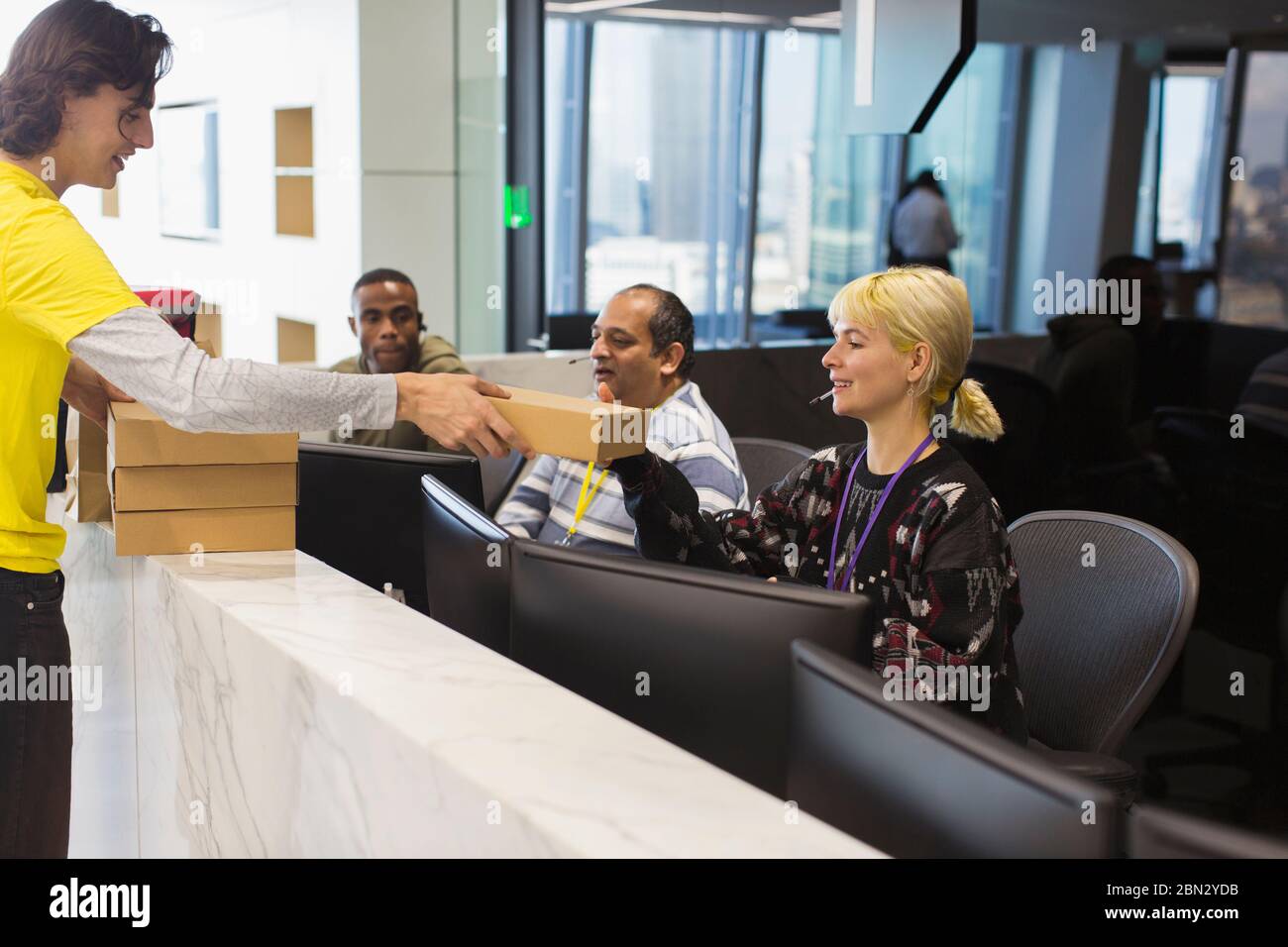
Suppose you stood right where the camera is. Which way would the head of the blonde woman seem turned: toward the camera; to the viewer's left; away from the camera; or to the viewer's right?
to the viewer's left

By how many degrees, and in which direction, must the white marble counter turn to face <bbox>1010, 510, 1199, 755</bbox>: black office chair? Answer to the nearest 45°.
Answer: approximately 180°

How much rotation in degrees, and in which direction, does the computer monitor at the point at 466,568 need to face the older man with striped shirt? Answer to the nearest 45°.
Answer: approximately 45° to its left

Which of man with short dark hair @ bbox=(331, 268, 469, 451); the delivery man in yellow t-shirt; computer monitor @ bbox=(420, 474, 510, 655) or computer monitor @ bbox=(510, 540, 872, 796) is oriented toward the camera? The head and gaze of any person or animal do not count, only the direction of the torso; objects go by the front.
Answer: the man with short dark hair

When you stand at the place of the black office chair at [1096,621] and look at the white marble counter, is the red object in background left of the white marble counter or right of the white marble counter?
right

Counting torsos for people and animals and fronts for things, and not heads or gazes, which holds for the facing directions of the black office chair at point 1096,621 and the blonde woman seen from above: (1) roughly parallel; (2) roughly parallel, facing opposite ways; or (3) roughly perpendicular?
roughly parallel

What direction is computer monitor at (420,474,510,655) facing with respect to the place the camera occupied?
facing away from the viewer and to the right of the viewer

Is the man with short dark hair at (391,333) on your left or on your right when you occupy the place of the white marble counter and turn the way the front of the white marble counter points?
on your right

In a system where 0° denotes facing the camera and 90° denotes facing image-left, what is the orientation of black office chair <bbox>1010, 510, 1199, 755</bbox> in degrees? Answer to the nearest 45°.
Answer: approximately 45°

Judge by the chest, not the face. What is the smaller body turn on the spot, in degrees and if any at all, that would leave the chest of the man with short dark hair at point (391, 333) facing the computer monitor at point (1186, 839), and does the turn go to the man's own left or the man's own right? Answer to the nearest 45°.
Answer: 0° — they already face it

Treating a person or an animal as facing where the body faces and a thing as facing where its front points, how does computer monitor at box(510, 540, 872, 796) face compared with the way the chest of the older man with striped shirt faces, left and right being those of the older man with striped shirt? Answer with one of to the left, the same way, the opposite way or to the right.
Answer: the opposite way

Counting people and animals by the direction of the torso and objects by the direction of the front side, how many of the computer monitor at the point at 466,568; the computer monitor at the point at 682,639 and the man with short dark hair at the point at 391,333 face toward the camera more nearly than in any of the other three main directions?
1

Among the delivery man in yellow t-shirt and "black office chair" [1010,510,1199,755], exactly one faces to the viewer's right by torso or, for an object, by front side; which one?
the delivery man in yellow t-shirt

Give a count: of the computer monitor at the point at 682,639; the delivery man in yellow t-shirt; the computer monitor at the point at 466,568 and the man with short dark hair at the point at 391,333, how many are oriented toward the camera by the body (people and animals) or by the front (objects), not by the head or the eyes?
1

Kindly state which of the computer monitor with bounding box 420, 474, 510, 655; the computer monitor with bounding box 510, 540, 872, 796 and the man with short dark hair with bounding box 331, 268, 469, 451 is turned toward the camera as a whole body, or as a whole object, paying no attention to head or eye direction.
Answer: the man with short dark hair
